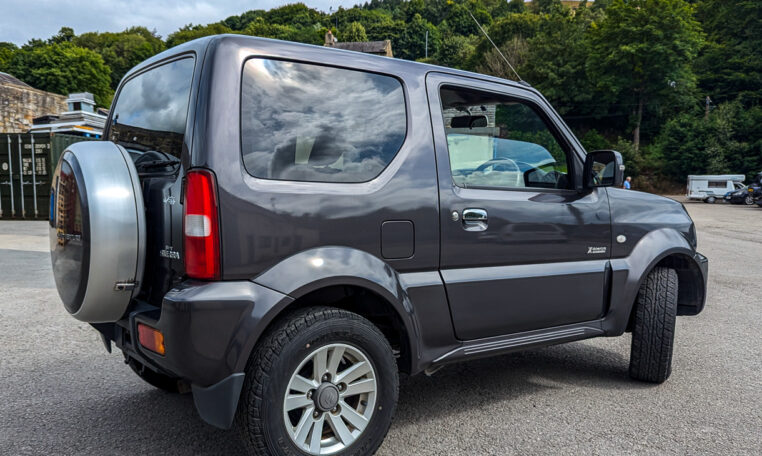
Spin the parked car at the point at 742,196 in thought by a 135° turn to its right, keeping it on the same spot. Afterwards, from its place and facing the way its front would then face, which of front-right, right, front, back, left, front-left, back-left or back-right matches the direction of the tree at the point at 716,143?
front

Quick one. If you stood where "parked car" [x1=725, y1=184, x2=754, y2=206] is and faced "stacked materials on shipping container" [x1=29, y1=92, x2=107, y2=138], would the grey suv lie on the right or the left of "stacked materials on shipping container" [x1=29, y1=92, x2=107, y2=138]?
left

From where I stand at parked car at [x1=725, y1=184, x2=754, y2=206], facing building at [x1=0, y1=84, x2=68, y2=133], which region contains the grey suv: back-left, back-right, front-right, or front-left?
front-left

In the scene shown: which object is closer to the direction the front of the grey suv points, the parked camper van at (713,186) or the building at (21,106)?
the parked camper van

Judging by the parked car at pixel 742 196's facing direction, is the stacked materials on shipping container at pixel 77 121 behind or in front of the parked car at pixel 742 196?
in front

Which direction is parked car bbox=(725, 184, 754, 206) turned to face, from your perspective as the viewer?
facing the viewer and to the left of the viewer

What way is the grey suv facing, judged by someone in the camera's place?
facing away from the viewer and to the right of the viewer

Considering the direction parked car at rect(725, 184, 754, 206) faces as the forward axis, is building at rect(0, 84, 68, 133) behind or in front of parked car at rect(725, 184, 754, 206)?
in front

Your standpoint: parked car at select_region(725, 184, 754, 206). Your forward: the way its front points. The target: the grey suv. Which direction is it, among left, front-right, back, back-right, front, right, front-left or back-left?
front-left

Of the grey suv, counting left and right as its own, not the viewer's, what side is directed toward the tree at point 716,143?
front

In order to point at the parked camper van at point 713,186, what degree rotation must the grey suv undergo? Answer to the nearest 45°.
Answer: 0° — it already faces it

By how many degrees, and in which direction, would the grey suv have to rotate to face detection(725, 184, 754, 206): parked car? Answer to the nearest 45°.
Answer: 0° — it already faces it

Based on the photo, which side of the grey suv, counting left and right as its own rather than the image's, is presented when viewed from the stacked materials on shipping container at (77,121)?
left

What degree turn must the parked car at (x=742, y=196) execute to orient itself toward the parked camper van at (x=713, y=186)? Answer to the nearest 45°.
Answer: approximately 90° to its right

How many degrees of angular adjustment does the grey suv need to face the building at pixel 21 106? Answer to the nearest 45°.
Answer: approximately 90° to its left
